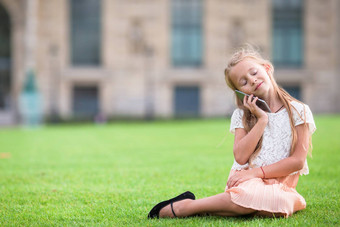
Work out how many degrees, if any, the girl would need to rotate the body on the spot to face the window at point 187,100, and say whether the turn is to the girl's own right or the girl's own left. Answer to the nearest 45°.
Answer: approximately 180°

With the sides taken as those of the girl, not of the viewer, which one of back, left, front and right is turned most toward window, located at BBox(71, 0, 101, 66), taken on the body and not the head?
back

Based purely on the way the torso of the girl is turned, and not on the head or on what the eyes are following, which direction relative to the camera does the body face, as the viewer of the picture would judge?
toward the camera

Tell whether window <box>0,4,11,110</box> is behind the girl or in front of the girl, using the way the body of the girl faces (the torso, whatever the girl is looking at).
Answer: behind

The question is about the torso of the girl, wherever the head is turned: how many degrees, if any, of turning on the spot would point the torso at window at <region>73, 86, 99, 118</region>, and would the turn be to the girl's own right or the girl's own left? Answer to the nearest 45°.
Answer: approximately 180°

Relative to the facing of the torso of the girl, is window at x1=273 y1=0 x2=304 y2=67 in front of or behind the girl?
behind

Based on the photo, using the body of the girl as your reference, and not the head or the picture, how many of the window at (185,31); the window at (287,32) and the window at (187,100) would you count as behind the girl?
3

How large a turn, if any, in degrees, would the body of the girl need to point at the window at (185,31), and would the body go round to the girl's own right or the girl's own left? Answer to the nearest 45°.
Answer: approximately 180°
